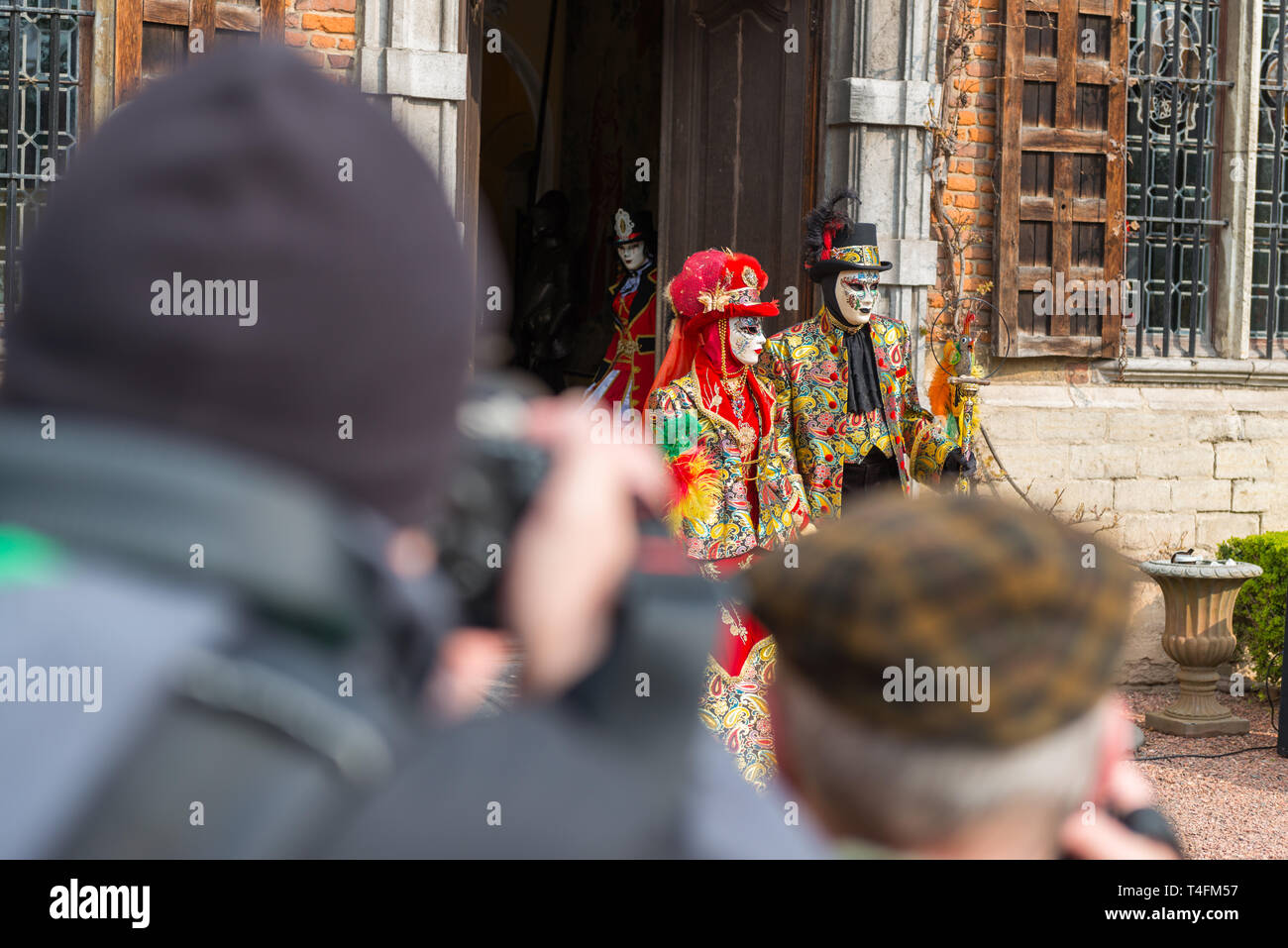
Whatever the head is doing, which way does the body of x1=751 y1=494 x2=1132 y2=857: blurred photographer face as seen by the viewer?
away from the camera

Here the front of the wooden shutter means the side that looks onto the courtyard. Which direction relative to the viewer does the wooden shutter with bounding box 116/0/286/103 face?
toward the camera

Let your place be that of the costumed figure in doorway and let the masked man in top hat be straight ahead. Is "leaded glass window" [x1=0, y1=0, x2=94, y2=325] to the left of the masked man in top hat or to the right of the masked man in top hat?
right

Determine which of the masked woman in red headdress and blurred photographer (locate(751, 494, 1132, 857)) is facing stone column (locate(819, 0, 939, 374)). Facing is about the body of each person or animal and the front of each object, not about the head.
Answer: the blurred photographer

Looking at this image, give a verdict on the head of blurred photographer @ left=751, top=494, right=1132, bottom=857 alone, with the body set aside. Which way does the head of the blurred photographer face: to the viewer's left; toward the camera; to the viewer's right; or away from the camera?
away from the camera

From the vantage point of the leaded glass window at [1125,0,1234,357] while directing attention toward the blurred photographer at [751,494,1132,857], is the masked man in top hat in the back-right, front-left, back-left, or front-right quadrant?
front-right

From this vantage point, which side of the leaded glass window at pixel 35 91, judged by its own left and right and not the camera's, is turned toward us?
front

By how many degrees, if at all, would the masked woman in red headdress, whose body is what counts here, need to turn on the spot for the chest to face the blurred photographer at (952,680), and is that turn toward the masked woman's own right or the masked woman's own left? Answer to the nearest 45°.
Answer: approximately 45° to the masked woman's own right

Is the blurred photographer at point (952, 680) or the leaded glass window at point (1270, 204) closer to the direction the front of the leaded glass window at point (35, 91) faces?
the blurred photographer

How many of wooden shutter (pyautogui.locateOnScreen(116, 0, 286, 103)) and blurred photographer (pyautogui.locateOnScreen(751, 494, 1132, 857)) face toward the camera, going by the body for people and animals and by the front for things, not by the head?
1

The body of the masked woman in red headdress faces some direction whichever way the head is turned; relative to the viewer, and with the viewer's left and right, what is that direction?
facing the viewer and to the right of the viewer

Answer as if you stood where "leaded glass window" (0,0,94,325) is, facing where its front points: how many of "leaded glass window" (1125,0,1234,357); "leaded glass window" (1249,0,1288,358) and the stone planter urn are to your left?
3

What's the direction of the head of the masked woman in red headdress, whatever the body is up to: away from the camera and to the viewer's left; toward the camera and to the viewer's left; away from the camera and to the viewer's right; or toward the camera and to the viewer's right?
toward the camera and to the viewer's right

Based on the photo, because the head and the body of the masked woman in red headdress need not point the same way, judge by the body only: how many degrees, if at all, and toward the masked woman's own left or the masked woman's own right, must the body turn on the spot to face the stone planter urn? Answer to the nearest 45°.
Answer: approximately 90° to the masked woman's own left

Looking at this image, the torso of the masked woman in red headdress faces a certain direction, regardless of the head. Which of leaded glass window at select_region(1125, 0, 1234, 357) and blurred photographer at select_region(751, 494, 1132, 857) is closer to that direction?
the blurred photographer

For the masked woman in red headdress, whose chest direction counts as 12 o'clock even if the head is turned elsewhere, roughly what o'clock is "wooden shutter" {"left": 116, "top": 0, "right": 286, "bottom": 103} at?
The wooden shutter is roughly at 5 o'clock from the masked woman in red headdress.

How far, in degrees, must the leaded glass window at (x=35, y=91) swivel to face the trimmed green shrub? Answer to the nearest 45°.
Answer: approximately 90° to its left
